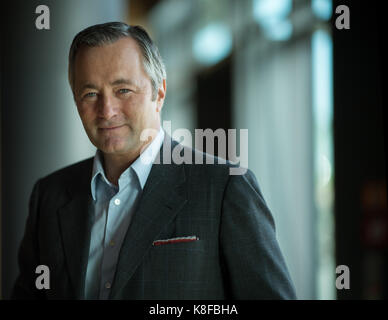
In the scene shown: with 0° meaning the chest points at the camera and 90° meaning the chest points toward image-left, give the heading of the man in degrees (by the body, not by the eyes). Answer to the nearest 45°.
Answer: approximately 45°
